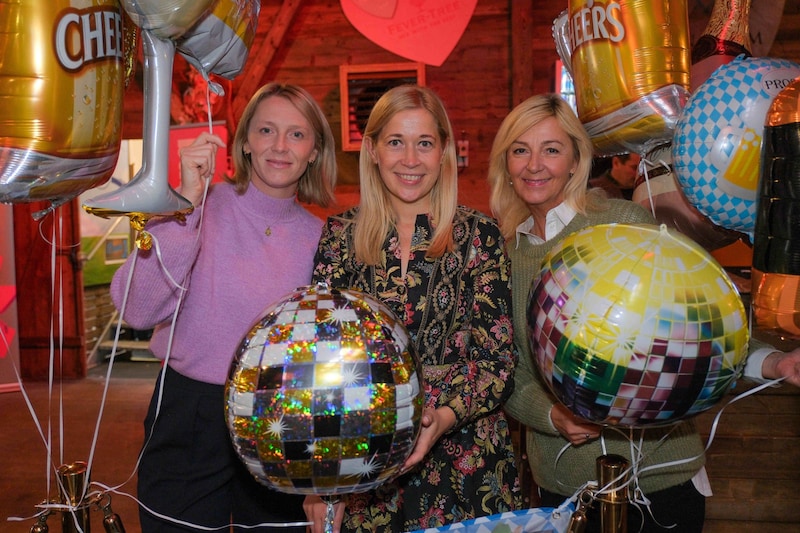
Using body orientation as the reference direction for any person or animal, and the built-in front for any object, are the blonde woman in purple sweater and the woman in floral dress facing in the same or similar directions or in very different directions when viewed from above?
same or similar directions

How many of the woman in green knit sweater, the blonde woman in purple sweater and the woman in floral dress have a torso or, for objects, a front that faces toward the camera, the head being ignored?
3

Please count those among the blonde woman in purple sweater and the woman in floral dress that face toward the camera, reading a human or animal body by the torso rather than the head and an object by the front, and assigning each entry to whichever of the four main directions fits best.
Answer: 2

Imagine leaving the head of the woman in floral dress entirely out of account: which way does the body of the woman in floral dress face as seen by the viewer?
toward the camera

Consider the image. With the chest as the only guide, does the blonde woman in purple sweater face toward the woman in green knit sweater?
no

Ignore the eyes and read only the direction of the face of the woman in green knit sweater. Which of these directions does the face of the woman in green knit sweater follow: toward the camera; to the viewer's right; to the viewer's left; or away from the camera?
toward the camera

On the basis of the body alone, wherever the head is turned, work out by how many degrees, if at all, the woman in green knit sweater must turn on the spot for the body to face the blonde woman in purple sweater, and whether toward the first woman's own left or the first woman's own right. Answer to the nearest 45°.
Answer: approximately 90° to the first woman's own right

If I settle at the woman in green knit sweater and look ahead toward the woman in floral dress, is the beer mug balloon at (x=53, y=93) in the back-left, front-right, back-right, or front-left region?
front-left

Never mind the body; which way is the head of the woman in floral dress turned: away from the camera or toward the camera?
toward the camera

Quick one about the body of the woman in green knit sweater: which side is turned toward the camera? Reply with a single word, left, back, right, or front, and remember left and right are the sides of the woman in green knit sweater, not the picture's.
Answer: front

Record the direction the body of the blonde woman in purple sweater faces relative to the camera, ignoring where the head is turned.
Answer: toward the camera

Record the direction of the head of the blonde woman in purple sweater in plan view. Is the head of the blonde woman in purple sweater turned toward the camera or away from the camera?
toward the camera

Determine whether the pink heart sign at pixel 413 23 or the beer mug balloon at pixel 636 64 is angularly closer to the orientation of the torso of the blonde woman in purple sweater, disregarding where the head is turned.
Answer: the beer mug balloon
